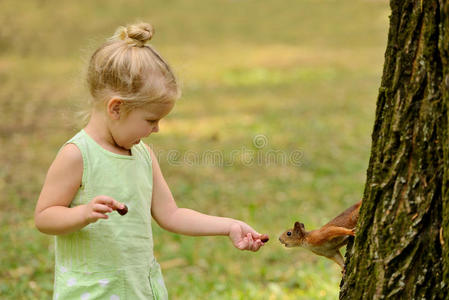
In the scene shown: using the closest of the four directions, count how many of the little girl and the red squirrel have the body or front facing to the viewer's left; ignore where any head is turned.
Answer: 1

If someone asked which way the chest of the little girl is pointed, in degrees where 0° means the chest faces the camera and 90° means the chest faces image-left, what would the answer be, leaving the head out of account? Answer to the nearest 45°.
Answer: approximately 315°

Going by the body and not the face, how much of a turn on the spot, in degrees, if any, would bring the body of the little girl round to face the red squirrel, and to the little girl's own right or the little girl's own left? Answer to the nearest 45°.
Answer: approximately 45° to the little girl's own left

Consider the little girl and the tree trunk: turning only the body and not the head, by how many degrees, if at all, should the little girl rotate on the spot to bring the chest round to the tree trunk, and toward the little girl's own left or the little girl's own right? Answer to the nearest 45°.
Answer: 0° — they already face it

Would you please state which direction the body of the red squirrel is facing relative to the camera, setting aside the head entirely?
to the viewer's left
